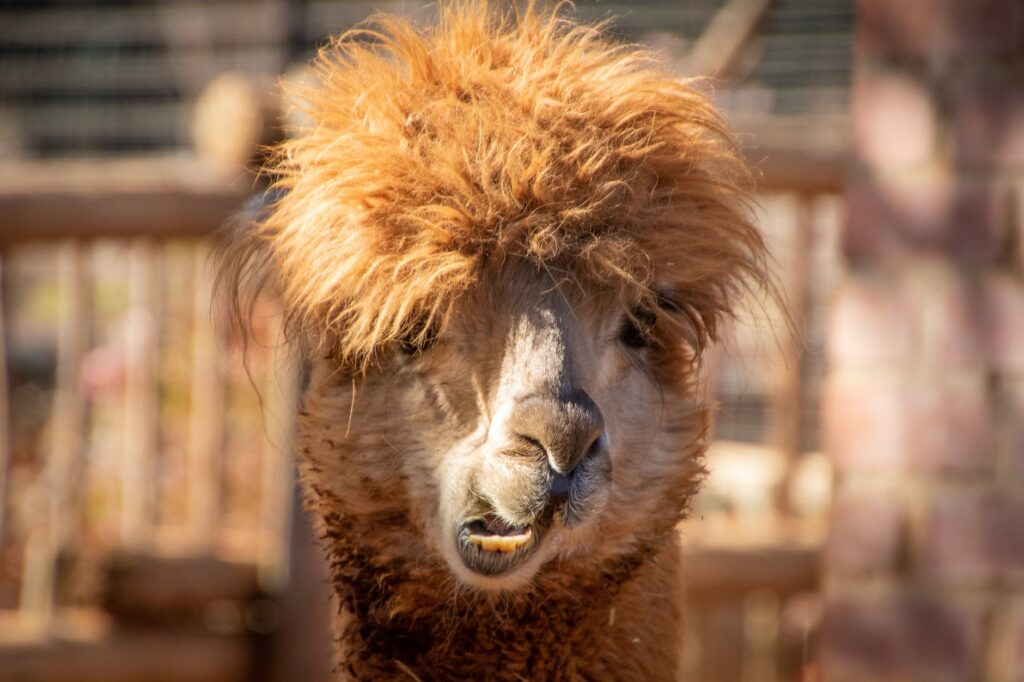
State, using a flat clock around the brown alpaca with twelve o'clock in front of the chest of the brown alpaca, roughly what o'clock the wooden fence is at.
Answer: The wooden fence is roughly at 5 o'clock from the brown alpaca.

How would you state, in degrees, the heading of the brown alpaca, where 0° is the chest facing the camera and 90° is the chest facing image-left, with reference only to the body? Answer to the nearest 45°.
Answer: approximately 0°
